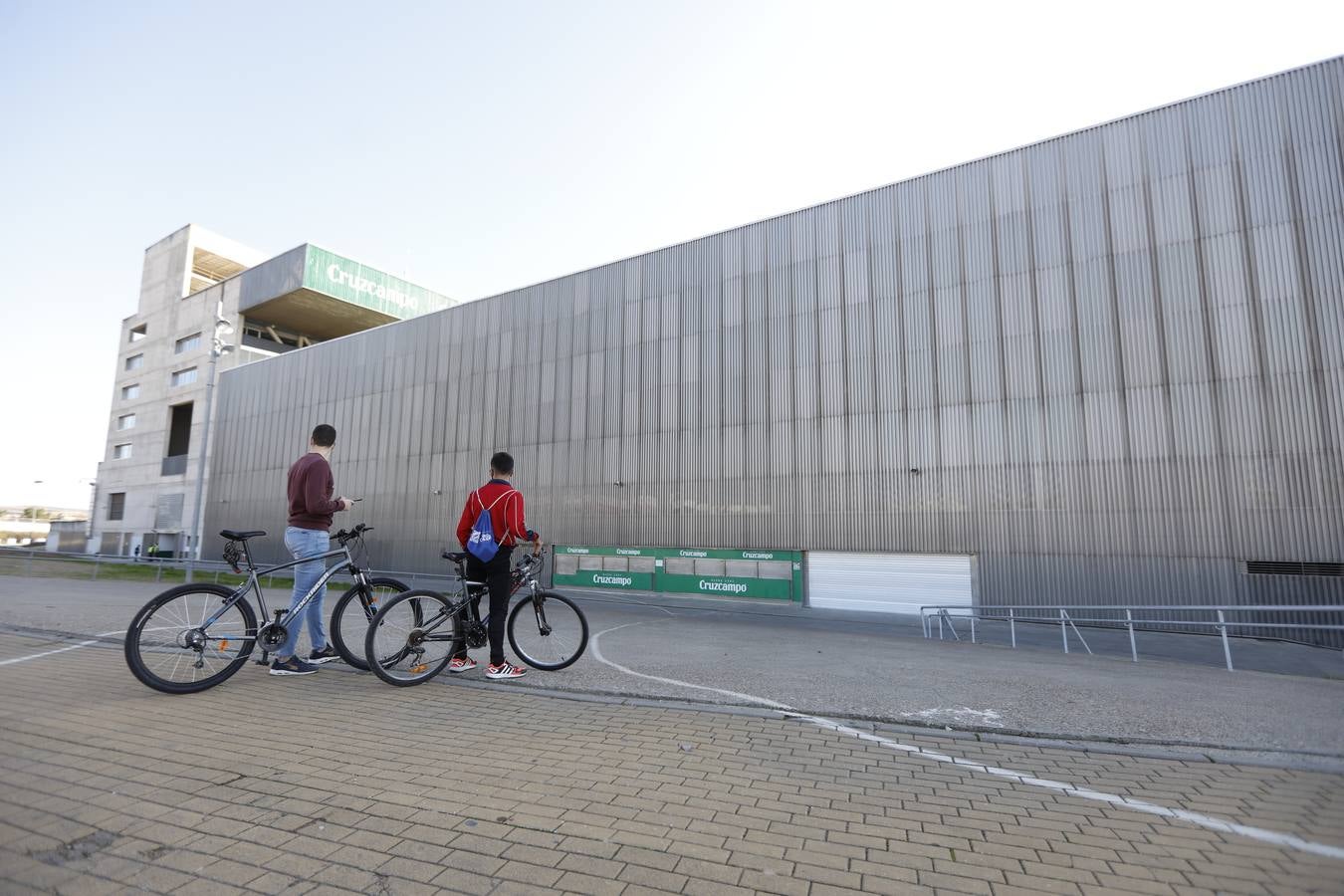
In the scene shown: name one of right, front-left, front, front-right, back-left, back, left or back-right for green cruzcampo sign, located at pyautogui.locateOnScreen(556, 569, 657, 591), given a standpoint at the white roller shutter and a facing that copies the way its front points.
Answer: right

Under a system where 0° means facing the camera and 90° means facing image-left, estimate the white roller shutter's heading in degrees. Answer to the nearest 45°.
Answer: approximately 0°

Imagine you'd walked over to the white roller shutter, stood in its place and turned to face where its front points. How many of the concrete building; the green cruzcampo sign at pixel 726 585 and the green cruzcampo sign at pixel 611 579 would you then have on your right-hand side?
3

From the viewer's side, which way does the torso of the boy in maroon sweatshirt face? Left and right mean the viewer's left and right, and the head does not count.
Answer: facing away from the viewer and to the right of the viewer

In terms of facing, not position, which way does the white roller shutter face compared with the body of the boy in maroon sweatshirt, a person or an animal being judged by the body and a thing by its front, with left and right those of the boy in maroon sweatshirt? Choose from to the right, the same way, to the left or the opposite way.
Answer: the opposite way

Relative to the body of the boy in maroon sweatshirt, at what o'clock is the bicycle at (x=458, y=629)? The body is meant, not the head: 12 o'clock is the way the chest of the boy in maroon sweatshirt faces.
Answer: The bicycle is roughly at 2 o'clock from the boy in maroon sweatshirt.

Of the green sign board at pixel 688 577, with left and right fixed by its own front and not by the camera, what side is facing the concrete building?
right

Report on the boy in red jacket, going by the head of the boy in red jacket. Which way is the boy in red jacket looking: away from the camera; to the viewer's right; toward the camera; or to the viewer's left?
away from the camera

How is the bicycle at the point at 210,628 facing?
to the viewer's right

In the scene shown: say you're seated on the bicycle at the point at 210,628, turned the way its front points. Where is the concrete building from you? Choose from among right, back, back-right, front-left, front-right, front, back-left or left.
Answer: left

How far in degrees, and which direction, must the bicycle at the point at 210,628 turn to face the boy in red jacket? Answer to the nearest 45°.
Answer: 0° — it already faces them

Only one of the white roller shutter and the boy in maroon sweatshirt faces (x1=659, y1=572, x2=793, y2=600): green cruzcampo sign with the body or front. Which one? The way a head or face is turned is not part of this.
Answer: the boy in maroon sweatshirt

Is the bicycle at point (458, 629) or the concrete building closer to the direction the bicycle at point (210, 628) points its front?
the bicycle
